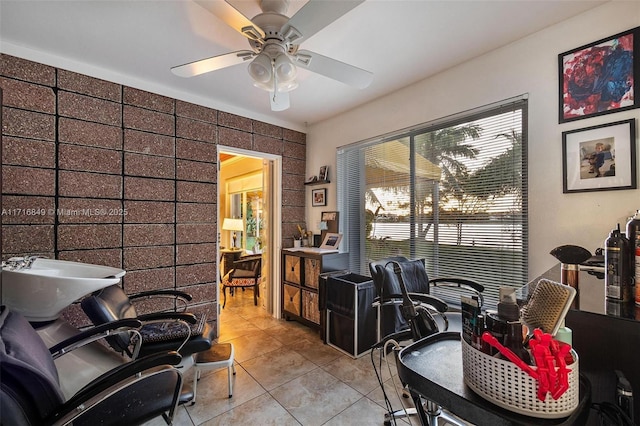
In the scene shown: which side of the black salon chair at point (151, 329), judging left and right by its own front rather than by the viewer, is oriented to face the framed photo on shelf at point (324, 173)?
front

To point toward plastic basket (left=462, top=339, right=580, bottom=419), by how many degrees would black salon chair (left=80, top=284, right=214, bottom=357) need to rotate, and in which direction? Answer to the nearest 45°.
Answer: approximately 90° to its right

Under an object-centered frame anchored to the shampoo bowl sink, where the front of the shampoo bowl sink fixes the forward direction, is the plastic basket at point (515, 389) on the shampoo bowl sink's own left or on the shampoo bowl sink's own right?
on the shampoo bowl sink's own right

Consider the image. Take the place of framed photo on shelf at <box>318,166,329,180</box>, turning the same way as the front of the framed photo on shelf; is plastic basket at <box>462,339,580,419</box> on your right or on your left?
on your left

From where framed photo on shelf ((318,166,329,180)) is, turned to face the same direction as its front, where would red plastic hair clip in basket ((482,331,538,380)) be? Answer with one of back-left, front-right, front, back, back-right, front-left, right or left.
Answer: front-left

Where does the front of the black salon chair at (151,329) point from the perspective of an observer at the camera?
facing to the right of the viewer

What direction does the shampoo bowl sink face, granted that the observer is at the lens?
facing to the right of the viewer

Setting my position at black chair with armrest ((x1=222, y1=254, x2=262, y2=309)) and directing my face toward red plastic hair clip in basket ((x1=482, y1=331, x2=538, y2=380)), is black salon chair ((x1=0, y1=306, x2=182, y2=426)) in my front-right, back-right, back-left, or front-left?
front-right

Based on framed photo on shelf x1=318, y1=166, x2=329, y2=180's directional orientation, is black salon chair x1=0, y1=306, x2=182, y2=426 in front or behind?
in front

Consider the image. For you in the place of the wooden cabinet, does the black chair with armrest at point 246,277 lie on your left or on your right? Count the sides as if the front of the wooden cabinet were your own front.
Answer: on your right
